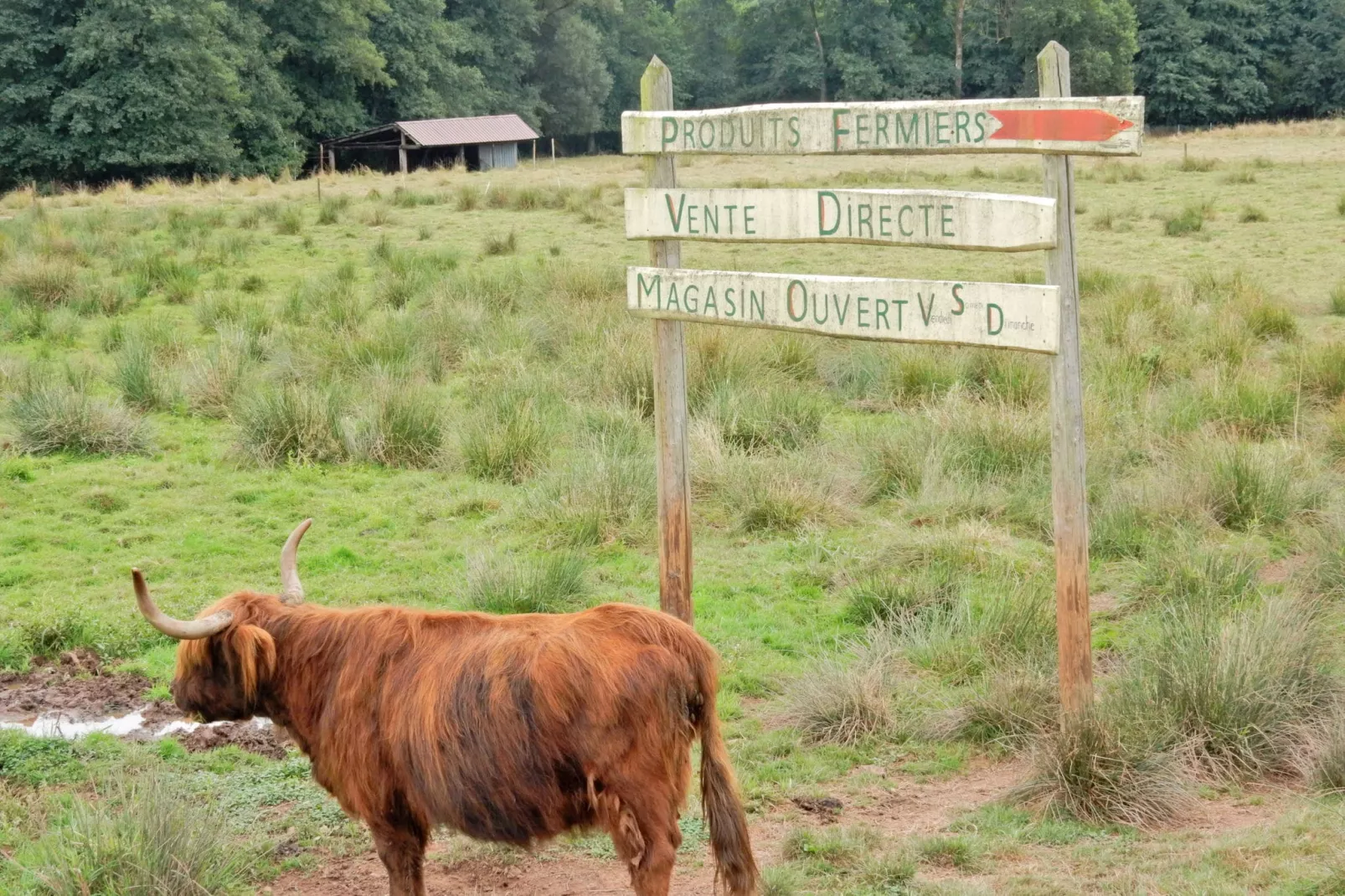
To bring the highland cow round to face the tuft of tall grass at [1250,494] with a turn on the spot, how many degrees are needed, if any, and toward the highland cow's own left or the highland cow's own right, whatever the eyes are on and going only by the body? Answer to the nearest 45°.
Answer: approximately 135° to the highland cow's own right

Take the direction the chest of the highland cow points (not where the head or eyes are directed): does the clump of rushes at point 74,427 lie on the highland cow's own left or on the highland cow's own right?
on the highland cow's own right

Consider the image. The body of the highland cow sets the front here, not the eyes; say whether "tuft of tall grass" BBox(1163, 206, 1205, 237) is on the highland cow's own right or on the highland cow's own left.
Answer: on the highland cow's own right

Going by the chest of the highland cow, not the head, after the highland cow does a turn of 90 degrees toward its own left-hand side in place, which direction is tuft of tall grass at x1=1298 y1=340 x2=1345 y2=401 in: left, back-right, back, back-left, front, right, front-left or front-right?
back-left

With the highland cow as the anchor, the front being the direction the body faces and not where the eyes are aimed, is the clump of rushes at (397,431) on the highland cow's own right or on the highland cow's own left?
on the highland cow's own right

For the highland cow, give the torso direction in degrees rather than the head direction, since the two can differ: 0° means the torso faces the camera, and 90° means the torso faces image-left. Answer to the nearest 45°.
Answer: approximately 90°

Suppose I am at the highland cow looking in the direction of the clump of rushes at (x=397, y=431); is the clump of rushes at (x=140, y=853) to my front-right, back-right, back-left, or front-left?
front-left

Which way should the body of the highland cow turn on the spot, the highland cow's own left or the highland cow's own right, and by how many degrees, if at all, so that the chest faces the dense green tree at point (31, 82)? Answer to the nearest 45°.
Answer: approximately 90° to the highland cow's own right

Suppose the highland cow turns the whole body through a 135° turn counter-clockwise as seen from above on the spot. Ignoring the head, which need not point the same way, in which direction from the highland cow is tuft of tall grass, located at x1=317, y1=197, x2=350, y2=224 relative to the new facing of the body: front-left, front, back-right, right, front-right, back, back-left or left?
back-left

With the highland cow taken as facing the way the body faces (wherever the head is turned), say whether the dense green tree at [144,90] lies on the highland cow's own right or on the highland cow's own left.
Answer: on the highland cow's own right

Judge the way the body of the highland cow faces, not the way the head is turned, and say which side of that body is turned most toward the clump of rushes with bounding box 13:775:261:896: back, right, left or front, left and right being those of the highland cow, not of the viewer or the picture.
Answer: front
